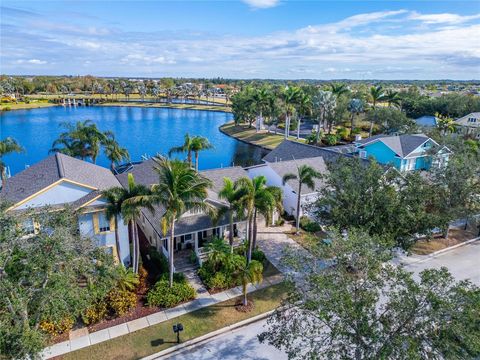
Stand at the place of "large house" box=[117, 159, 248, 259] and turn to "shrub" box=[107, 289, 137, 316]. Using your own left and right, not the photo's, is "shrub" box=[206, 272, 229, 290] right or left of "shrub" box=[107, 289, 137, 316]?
left

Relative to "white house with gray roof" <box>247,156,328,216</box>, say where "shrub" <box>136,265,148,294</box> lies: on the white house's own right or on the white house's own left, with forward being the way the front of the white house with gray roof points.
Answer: on the white house's own right

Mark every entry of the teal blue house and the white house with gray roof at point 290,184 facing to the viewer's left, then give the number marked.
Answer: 0

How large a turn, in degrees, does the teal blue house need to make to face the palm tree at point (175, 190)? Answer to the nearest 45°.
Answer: approximately 45° to its right

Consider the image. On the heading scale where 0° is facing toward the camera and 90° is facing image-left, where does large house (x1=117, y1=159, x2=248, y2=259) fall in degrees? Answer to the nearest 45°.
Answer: approximately 315°

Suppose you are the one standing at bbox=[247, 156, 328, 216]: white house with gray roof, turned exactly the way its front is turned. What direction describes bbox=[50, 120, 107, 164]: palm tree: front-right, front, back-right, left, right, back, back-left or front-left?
back-right

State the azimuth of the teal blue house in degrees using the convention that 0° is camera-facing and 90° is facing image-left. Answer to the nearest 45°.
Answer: approximately 315°

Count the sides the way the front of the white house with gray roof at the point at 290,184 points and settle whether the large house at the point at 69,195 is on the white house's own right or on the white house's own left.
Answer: on the white house's own right

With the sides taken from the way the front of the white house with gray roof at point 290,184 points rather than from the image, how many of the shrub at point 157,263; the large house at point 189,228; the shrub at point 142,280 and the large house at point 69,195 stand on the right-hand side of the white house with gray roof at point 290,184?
4

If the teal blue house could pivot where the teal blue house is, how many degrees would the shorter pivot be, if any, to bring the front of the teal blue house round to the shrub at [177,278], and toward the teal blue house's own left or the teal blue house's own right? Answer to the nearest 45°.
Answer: approximately 45° to the teal blue house's own right

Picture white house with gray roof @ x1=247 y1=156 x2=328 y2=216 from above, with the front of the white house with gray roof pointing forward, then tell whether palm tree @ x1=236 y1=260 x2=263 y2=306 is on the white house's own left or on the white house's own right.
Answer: on the white house's own right

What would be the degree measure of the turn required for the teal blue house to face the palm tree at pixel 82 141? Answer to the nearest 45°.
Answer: approximately 90° to its right

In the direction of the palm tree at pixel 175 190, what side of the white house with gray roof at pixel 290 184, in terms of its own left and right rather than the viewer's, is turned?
right

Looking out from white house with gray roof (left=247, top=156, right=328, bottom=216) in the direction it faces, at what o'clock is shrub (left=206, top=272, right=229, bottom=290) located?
The shrub is roughly at 2 o'clock from the white house with gray roof.
